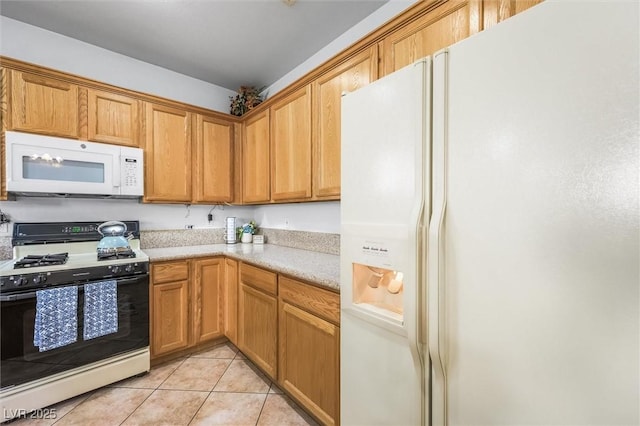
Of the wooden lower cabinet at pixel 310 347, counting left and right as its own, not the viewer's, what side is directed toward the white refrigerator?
left

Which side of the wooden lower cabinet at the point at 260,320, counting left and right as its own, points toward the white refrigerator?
left

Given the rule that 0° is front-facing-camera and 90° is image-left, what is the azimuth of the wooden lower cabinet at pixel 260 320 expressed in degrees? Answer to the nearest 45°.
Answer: approximately 45°

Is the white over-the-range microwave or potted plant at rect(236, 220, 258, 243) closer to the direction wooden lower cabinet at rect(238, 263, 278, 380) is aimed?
the white over-the-range microwave

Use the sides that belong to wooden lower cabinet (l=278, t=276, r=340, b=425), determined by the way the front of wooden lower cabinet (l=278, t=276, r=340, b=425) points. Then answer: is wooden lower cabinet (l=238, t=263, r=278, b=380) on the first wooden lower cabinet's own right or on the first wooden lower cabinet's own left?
on the first wooden lower cabinet's own right

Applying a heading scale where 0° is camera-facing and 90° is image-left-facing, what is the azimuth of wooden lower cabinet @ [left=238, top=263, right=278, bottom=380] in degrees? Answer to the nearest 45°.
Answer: approximately 45°

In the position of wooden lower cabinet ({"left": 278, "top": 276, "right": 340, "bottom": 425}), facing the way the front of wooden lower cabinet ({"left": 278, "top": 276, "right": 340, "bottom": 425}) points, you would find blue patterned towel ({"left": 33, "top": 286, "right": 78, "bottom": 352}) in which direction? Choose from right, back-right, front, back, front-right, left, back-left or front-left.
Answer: front-right

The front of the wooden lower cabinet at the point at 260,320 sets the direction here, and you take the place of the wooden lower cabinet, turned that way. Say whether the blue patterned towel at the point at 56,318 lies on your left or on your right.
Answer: on your right

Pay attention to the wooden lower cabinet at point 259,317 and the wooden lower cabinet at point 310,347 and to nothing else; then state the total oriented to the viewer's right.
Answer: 0
